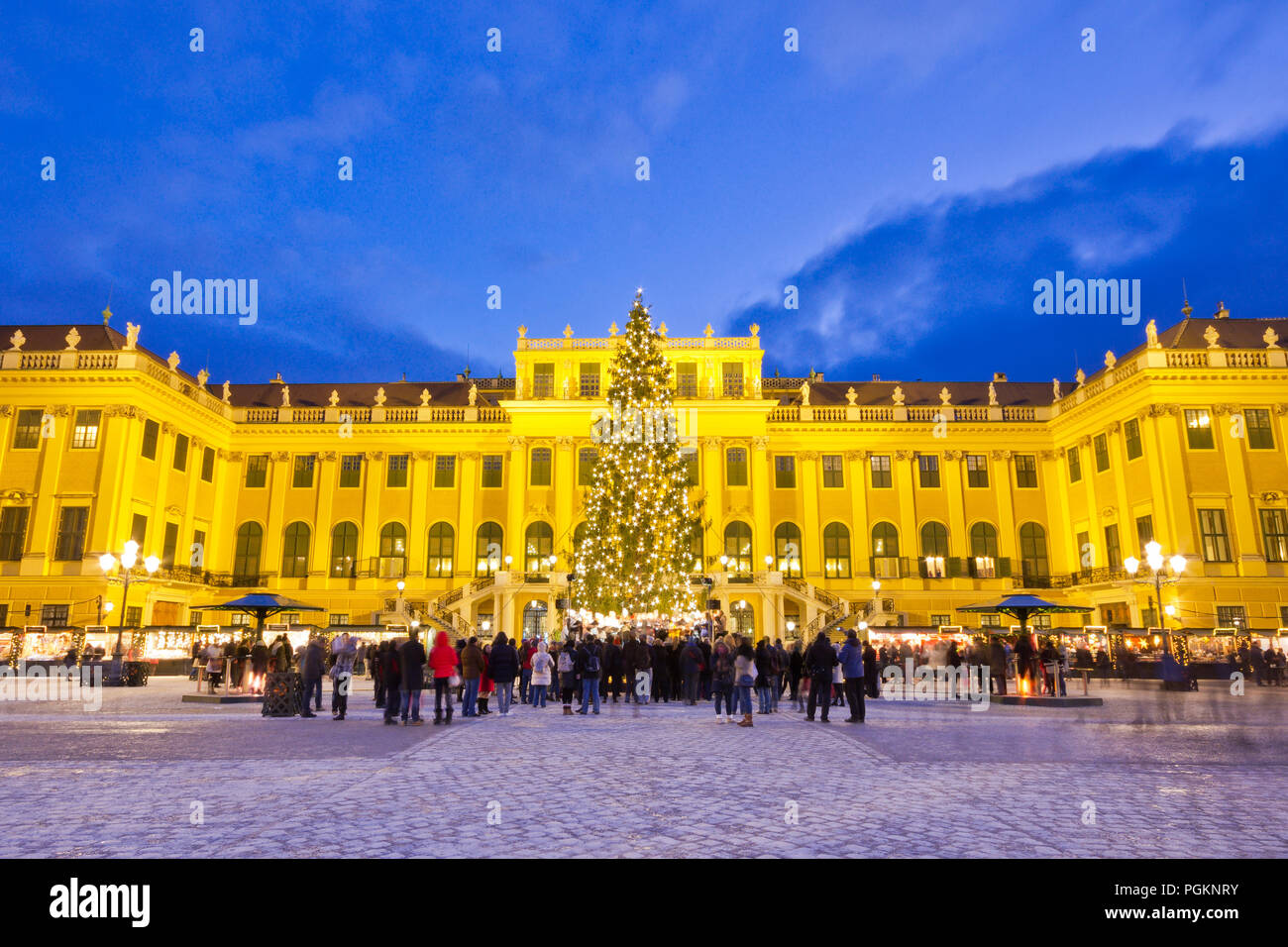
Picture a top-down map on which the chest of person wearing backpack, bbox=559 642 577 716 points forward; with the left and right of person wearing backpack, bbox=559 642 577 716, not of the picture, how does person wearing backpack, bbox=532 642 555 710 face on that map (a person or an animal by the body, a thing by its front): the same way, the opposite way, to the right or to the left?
the same way

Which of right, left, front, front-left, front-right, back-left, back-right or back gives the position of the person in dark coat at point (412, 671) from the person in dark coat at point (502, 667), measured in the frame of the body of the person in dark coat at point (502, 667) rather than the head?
back-left

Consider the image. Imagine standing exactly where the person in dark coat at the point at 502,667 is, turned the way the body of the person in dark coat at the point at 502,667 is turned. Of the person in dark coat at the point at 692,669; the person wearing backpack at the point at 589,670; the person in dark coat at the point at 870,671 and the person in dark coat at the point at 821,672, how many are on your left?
0

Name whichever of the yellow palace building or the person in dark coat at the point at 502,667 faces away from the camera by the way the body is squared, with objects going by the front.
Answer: the person in dark coat

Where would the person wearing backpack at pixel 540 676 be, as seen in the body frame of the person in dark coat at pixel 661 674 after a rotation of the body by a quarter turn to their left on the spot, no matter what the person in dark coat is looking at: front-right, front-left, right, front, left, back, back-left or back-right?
front-left

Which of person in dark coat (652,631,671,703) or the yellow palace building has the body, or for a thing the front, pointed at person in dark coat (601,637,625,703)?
the yellow palace building

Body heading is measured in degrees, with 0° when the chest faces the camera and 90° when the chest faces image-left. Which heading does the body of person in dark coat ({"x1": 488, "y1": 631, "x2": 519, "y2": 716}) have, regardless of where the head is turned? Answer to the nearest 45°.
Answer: approximately 180°

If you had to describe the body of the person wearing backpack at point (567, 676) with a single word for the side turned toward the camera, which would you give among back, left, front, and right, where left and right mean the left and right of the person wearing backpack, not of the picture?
back

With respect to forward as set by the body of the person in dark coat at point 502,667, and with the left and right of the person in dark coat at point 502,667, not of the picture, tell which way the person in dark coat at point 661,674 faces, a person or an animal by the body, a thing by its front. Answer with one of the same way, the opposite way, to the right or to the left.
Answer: the same way

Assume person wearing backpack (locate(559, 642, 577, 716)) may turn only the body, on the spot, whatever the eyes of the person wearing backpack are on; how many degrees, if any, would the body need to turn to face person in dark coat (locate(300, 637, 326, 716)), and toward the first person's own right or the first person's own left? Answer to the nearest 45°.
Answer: approximately 90° to the first person's own left

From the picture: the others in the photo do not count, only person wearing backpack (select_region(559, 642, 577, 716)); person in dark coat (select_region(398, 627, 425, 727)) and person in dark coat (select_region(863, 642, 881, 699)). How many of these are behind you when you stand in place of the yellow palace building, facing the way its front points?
0

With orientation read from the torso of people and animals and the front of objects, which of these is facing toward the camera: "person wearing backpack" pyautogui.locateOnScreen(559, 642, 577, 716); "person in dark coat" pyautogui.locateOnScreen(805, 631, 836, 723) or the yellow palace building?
the yellow palace building

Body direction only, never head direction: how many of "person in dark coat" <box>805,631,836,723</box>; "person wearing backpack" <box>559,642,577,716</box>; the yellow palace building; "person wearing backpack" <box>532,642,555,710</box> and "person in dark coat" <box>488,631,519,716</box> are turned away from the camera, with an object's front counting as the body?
4

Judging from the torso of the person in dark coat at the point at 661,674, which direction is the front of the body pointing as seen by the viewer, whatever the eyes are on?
away from the camera

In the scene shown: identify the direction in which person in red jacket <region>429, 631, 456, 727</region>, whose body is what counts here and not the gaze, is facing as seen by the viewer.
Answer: away from the camera

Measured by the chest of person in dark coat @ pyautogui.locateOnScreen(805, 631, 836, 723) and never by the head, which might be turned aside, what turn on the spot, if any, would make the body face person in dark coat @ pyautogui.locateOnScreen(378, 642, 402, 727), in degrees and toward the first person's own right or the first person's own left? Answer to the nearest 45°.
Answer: approximately 90° to the first person's own left

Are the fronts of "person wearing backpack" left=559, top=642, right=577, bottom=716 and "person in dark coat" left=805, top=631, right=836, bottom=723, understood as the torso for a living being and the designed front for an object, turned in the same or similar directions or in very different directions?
same or similar directions

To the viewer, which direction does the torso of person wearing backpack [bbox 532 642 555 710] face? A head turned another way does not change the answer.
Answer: away from the camera

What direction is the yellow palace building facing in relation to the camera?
toward the camera

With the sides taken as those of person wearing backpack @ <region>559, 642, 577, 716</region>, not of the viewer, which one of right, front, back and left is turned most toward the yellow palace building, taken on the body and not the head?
front
